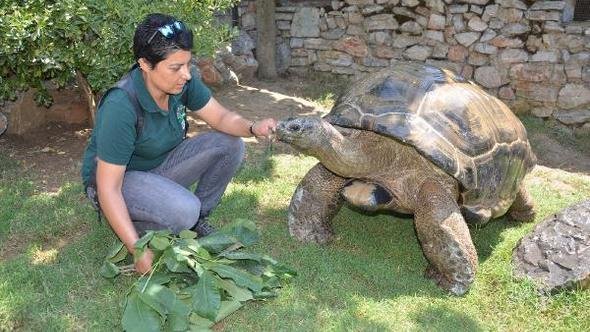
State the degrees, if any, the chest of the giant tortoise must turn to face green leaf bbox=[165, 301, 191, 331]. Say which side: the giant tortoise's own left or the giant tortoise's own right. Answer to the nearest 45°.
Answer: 0° — it already faces it

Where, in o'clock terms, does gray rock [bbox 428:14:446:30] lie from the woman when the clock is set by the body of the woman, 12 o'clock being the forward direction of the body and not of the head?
The gray rock is roughly at 9 o'clock from the woman.

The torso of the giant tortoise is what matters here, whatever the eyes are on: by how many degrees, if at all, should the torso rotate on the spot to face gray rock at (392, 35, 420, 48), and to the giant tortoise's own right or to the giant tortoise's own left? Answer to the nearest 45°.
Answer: approximately 135° to the giant tortoise's own right

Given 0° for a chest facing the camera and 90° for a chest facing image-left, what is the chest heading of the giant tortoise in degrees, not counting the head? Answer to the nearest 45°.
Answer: approximately 45°

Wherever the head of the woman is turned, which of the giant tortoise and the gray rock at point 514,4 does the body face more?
the giant tortoise

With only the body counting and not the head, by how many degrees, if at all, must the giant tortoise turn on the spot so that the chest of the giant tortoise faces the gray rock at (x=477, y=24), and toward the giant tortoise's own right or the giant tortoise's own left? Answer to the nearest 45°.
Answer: approximately 135° to the giant tortoise's own right

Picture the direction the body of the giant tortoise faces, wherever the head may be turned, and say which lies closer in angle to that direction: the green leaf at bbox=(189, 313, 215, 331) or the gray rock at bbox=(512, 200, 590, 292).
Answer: the green leaf

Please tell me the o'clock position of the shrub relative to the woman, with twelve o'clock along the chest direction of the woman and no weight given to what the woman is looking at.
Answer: The shrub is roughly at 7 o'clock from the woman.

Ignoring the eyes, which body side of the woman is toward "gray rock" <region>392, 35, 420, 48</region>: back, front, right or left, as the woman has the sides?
left

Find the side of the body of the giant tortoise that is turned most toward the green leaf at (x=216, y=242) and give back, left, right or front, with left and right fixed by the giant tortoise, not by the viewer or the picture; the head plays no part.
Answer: front

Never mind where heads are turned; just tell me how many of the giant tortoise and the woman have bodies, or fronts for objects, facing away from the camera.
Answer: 0
